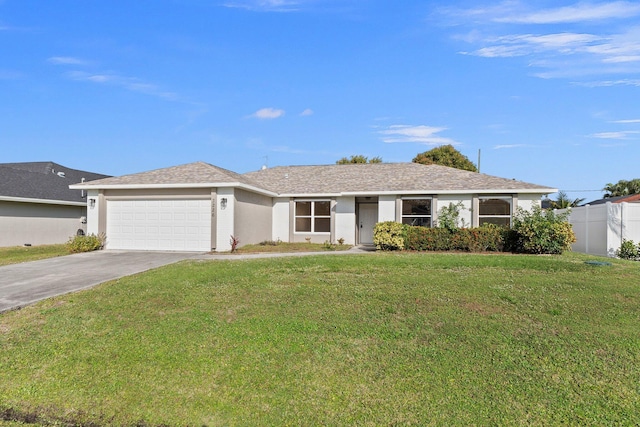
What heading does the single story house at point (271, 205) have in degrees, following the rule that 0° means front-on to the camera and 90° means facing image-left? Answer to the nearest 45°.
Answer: approximately 0°

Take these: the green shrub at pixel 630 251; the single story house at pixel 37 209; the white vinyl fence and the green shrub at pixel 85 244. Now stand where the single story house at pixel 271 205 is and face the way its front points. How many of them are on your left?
2

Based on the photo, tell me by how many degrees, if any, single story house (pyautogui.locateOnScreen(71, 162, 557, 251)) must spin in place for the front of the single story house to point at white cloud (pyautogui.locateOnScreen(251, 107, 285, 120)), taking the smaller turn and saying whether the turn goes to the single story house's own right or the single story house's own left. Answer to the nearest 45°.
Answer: approximately 180°

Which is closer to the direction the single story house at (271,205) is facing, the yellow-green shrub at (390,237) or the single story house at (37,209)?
the yellow-green shrub

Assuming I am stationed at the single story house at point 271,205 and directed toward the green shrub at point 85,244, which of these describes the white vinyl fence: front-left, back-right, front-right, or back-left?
back-left

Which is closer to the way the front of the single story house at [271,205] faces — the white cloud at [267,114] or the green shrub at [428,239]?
the green shrub

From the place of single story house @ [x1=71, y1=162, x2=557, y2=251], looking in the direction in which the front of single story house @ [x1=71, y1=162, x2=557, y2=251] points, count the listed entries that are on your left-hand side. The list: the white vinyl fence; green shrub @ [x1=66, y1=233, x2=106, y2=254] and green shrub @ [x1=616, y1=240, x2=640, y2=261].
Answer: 2

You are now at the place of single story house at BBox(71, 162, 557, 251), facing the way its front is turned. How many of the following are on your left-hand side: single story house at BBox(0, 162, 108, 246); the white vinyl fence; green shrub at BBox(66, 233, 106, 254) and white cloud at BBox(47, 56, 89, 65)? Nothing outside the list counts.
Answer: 1

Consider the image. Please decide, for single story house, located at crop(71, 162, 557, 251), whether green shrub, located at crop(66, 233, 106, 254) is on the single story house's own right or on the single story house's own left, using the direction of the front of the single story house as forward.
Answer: on the single story house's own right

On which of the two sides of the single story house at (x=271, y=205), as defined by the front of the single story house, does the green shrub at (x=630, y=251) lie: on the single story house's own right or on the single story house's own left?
on the single story house's own left

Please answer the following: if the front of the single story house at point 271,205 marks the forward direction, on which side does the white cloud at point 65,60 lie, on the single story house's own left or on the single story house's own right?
on the single story house's own right

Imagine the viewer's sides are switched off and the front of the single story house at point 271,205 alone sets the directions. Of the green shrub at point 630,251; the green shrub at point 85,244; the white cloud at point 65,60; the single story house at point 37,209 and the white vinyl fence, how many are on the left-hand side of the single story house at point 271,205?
2
